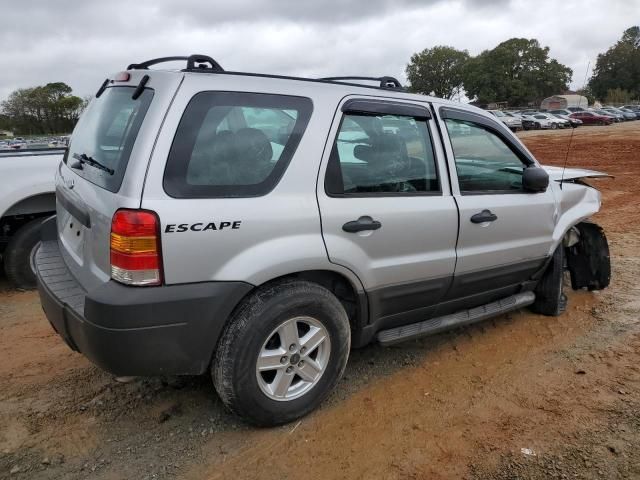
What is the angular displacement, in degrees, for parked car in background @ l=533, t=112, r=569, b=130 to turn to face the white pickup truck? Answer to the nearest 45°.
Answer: approximately 45° to its right

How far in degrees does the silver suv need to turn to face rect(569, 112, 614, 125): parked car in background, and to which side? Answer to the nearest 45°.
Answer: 0° — it already faces it

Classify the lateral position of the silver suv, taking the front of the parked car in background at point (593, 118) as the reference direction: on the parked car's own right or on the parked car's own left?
on the parked car's own right

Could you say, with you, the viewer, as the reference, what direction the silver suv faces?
facing away from the viewer and to the right of the viewer

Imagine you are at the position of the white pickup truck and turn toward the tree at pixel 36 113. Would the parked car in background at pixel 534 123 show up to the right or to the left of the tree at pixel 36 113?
right
